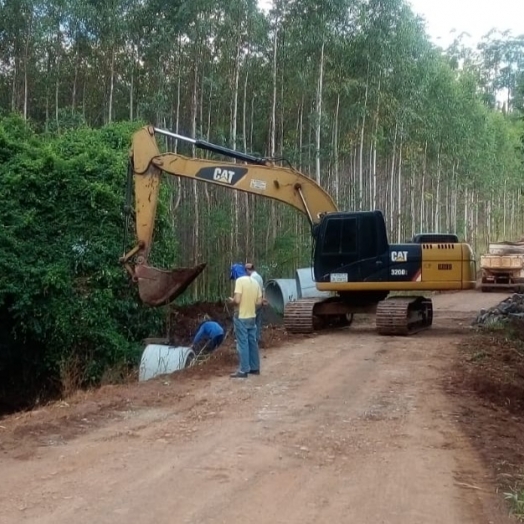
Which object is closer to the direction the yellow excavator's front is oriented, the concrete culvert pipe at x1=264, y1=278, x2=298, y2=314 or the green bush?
the green bush

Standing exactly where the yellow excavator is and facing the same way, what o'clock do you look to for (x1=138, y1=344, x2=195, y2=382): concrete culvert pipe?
The concrete culvert pipe is roughly at 11 o'clock from the yellow excavator.

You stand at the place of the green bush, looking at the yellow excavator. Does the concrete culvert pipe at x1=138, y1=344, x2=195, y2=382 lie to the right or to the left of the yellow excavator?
right

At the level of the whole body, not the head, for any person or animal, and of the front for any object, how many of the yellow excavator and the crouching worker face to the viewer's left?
2

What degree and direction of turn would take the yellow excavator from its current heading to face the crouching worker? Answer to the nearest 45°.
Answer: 0° — it already faces them

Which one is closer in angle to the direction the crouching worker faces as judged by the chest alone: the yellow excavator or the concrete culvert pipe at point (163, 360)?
the concrete culvert pipe

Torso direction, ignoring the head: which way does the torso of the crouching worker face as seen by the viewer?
to the viewer's left

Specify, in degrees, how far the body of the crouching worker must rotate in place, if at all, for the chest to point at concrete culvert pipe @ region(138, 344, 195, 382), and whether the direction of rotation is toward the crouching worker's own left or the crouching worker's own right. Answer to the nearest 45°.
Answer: approximately 45° to the crouching worker's own left

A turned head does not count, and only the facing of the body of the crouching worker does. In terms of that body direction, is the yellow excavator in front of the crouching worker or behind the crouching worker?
behind

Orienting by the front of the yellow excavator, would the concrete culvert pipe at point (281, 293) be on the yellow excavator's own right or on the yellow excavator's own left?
on the yellow excavator's own right

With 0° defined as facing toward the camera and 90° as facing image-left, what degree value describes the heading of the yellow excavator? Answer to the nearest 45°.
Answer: approximately 90°
